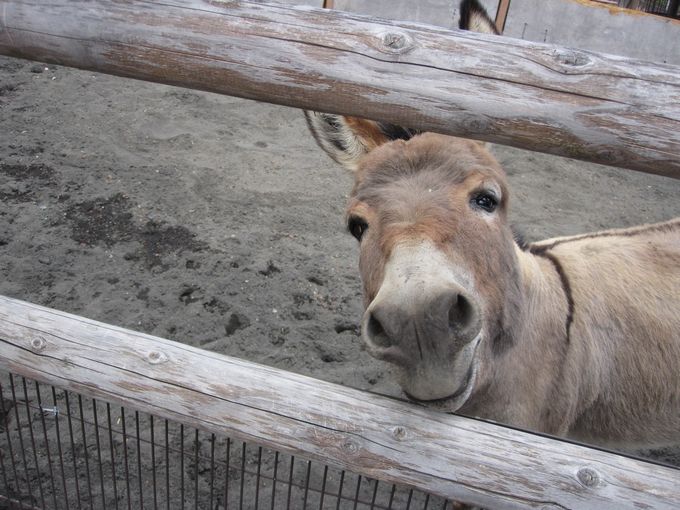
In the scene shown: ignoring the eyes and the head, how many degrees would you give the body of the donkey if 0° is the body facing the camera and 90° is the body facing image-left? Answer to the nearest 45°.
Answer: approximately 45°

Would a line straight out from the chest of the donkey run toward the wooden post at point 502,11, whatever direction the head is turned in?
no
